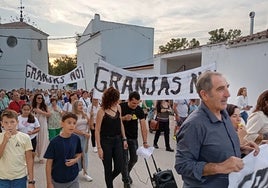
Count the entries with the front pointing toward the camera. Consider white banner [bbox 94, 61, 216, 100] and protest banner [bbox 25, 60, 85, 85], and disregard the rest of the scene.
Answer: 2

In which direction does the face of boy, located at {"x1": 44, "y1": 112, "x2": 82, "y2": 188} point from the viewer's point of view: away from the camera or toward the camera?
toward the camera

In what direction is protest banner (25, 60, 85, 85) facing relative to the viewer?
toward the camera

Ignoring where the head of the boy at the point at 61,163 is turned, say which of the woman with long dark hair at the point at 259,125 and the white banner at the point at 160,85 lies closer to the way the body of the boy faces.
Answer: the woman with long dark hair

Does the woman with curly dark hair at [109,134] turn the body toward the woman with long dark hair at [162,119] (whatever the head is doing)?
no

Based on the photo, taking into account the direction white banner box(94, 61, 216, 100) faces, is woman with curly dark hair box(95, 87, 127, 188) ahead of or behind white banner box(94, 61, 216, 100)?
ahead

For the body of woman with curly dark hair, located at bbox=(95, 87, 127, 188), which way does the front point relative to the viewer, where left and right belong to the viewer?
facing the viewer and to the right of the viewer

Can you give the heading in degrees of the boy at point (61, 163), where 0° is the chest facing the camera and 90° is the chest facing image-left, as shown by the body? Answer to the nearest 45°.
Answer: approximately 315°

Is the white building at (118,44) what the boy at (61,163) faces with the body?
no

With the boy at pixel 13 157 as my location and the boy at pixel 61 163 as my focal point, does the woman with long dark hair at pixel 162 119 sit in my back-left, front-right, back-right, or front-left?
front-left

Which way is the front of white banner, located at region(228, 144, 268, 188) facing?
toward the camera

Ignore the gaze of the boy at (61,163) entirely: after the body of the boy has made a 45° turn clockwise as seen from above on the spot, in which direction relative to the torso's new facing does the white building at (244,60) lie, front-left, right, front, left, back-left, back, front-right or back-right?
back-left

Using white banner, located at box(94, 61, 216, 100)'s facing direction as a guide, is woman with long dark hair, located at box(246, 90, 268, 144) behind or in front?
in front

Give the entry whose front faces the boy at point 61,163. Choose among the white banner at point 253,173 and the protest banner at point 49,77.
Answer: the protest banner

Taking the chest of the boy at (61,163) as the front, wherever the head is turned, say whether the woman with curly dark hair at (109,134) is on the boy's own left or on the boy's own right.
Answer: on the boy's own left

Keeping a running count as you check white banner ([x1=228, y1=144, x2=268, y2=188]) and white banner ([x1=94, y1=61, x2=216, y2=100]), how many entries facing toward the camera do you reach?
2

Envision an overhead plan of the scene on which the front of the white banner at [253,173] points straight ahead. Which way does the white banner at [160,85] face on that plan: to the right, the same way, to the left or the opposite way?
the same way
